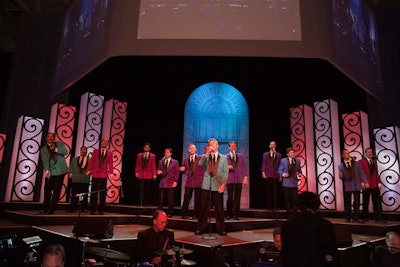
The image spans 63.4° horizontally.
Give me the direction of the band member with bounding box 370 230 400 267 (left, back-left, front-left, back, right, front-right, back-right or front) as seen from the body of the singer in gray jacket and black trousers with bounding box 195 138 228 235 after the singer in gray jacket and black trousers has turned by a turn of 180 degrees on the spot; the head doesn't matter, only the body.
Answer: back-right

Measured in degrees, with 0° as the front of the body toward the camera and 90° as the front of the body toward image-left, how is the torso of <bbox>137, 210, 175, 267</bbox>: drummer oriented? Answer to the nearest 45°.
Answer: approximately 315°

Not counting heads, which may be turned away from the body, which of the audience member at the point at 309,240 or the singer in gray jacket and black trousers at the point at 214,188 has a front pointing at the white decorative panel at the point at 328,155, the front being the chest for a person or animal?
the audience member

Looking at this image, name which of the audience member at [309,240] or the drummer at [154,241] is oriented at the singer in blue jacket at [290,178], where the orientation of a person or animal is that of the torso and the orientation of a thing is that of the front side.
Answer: the audience member at [309,240]

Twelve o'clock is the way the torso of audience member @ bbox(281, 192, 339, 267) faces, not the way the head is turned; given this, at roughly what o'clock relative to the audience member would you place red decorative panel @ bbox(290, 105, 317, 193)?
The red decorative panel is roughly at 12 o'clock from the audience member.

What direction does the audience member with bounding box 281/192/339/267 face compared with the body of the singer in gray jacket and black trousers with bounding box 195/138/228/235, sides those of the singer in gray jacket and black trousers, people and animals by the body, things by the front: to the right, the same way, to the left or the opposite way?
the opposite way

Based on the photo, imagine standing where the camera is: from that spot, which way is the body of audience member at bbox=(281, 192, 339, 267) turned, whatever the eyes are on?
away from the camera

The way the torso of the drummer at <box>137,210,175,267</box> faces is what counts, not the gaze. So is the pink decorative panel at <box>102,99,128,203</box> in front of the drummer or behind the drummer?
behind

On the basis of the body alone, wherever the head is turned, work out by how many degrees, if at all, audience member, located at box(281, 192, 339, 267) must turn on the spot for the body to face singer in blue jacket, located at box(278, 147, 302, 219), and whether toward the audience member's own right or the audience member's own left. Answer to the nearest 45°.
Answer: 0° — they already face them

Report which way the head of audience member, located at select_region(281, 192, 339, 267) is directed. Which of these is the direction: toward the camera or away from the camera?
away from the camera

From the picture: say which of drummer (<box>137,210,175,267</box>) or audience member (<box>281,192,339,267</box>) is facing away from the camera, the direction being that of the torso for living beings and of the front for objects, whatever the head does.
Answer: audience member (<box>281,192,339,267</box>)

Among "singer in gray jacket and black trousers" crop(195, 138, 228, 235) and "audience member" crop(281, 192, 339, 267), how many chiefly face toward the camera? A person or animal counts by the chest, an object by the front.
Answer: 1

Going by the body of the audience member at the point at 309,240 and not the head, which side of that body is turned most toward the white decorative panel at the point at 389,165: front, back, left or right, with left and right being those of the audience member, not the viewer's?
front
